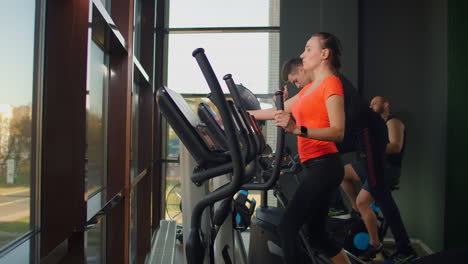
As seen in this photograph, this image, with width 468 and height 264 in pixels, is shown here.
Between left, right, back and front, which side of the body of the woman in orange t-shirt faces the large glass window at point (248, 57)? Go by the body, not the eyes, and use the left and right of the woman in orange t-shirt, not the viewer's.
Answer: right

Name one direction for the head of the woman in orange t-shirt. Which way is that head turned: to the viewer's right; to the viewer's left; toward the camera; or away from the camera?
to the viewer's left

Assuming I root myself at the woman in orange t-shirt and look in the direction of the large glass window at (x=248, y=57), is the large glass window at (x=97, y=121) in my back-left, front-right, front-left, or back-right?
front-left

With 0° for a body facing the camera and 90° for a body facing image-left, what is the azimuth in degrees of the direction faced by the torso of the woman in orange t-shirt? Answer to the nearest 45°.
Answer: approximately 90°

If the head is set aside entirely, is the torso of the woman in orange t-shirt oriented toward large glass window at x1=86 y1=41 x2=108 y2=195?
yes

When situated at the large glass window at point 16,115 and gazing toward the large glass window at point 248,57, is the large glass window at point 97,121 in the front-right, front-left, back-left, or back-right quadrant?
front-left

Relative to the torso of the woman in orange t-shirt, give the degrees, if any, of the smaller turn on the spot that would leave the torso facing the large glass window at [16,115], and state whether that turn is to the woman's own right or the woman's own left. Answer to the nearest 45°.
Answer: approximately 45° to the woman's own left

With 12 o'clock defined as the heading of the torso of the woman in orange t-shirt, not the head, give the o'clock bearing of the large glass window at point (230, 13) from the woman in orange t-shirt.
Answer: The large glass window is roughly at 2 o'clock from the woman in orange t-shirt.

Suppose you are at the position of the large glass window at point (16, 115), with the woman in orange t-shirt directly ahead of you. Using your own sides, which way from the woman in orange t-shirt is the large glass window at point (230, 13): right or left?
left
